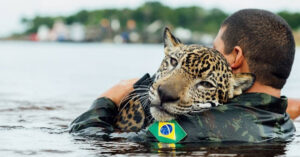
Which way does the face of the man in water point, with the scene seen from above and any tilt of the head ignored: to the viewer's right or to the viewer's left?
to the viewer's left

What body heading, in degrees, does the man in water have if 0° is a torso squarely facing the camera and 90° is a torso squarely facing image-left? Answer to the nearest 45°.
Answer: approximately 135°
